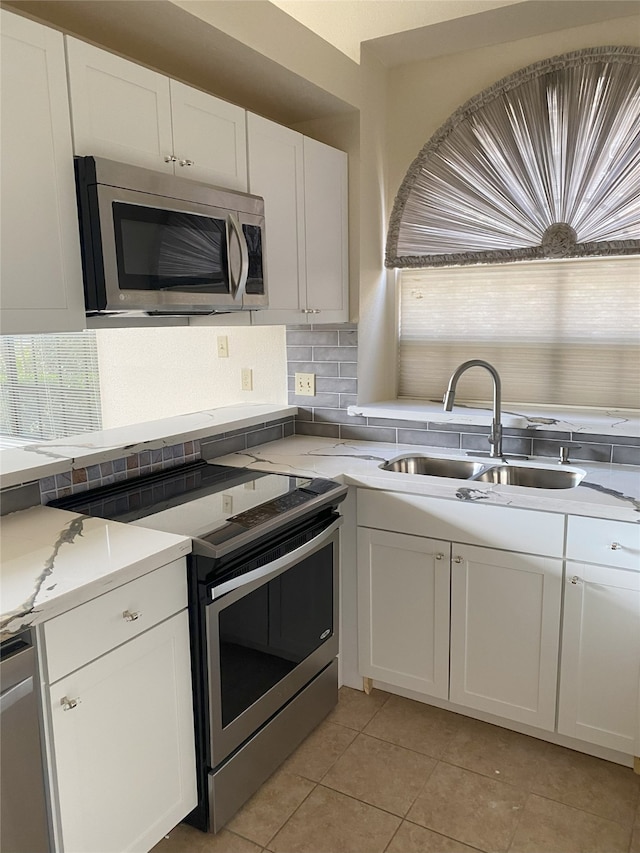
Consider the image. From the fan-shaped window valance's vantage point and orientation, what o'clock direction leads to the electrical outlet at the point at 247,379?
The electrical outlet is roughly at 3 o'clock from the fan-shaped window valance.

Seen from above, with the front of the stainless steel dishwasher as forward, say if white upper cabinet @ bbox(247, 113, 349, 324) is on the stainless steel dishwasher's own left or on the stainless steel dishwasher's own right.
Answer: on the stainless steel dishwasher's own left

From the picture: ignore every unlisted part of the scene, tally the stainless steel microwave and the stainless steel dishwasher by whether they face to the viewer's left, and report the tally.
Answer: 0

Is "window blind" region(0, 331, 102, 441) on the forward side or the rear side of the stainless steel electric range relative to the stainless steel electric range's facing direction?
on the rear side

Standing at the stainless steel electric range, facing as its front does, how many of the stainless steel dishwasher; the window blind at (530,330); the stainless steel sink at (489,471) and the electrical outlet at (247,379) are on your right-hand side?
1

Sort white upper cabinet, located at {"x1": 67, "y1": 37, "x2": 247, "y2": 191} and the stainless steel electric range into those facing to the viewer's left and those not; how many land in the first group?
0

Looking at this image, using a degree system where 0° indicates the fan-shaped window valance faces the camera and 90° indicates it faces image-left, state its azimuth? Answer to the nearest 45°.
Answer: approximately 0°

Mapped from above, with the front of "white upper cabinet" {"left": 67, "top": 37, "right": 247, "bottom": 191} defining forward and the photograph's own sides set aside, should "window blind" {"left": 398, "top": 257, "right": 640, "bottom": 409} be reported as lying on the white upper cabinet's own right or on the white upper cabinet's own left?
on the white upper cabinet's own left

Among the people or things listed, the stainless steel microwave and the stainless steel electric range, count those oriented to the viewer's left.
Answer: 0

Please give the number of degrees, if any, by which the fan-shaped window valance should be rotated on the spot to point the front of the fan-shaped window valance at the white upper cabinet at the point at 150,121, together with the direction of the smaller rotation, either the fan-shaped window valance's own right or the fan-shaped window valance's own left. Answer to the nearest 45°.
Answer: approximately 45° to the fan-shaped window valance's own right

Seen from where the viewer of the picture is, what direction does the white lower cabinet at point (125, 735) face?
facing the viewer and to the right of the viewer
